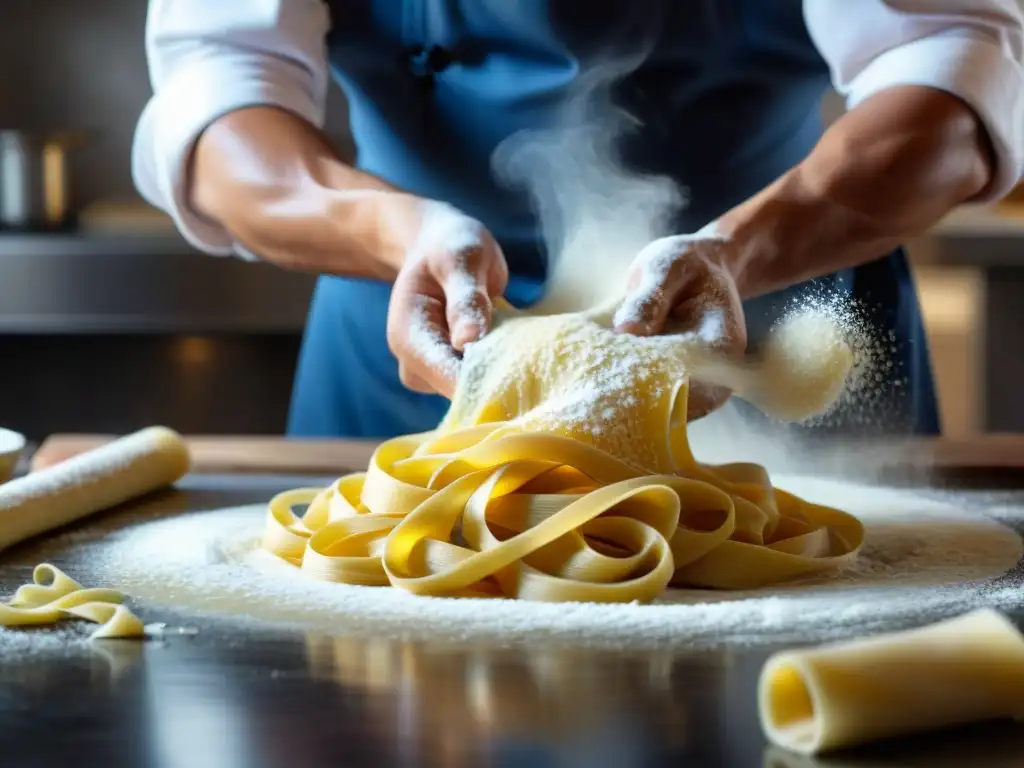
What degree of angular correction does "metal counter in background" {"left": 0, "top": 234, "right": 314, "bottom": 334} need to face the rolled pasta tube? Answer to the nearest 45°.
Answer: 0° — it already faces it

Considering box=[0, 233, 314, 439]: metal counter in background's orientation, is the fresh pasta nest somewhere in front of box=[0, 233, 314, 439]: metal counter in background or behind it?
in front

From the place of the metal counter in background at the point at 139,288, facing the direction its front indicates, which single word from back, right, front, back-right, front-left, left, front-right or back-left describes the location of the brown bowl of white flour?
front

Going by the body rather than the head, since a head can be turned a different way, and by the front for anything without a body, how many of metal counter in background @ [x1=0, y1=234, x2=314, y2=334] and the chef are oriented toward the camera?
2

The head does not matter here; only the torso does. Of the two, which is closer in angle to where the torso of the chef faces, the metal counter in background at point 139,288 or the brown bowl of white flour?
the brown bowl of white flour

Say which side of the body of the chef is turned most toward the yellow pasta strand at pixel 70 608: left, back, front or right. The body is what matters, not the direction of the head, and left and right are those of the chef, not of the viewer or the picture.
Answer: front

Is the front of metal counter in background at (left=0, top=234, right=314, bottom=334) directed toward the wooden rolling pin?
yes

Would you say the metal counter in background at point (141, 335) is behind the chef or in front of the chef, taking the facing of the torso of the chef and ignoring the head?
behind

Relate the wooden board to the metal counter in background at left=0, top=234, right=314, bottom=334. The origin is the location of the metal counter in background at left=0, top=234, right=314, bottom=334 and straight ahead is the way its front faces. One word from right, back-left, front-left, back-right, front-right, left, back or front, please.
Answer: front

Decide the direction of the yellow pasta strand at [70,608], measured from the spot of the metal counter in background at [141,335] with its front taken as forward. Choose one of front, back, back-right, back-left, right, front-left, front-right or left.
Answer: front

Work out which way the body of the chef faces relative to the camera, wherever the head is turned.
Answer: toward the camera

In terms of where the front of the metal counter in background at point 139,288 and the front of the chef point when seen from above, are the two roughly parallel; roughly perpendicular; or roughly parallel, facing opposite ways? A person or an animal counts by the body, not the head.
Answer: roughly parallel

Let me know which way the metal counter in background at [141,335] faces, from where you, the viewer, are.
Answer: facing the viewer
